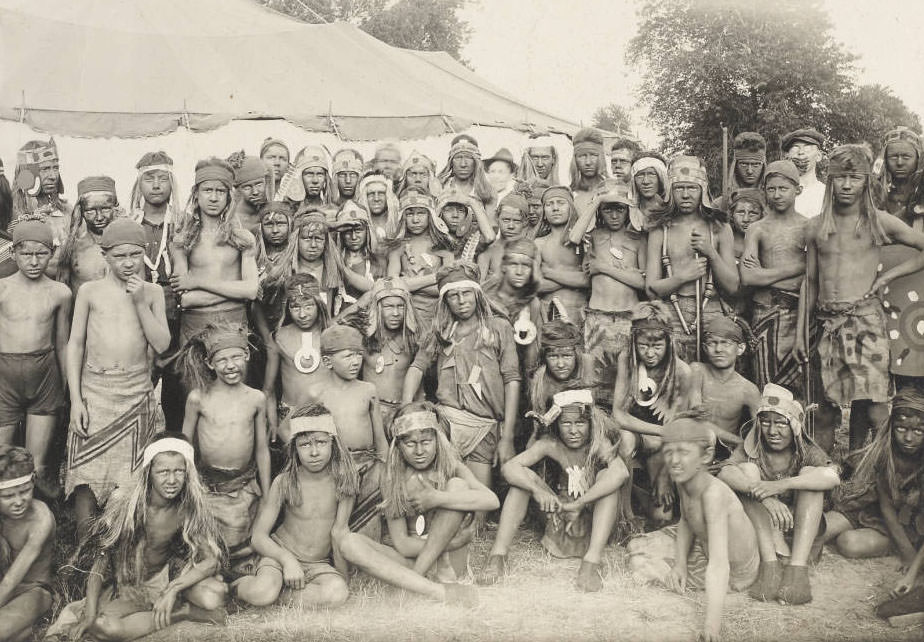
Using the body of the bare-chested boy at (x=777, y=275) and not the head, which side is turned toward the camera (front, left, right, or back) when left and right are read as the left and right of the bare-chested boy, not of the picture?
front

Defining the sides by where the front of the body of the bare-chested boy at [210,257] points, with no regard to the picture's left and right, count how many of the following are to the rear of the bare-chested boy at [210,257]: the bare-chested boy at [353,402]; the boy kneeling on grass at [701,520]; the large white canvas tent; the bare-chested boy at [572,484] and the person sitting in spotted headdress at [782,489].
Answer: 1

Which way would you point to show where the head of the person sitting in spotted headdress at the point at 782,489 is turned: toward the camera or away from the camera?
toward the camera

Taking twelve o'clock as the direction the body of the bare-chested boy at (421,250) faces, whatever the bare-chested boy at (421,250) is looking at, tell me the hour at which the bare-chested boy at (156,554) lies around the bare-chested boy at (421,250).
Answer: the bare-chested boy at (156,554) is roughly at 1 o'clock from the bare-chested boy at (421,250).

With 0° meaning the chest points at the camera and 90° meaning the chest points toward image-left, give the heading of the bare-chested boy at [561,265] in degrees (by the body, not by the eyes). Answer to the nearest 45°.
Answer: approximately 0°

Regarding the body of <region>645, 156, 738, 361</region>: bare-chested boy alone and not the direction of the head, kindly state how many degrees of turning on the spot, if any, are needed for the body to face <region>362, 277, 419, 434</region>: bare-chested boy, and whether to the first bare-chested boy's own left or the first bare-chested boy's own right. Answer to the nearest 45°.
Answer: approximately 45° to the first bare-chested boy's own right

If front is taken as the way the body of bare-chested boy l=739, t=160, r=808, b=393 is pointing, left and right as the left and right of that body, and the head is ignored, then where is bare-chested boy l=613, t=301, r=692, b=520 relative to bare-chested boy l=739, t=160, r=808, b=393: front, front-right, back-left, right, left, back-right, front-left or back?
front-right

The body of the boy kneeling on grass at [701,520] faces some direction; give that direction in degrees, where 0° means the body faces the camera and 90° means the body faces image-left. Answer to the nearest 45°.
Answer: approximately 45°

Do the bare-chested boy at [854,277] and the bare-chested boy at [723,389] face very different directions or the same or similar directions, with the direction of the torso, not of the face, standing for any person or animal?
same or similar directions

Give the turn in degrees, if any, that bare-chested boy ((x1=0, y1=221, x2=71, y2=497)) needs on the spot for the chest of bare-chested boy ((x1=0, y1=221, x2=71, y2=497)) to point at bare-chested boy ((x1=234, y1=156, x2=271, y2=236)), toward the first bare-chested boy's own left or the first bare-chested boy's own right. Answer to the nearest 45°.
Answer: approximately 135° to the first bare-chested boy's own left

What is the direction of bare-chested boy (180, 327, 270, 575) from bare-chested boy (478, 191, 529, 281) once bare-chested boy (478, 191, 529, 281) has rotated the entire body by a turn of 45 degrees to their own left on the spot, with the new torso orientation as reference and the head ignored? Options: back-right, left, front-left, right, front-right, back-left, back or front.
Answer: right

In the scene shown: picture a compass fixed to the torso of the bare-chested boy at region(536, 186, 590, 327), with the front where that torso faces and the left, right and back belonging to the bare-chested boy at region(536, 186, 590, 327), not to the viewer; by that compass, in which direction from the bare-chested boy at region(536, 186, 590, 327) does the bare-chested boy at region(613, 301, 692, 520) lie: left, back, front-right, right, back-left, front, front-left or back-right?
front-left

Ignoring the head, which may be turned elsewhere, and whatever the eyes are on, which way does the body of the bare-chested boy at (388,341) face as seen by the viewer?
toward the camera

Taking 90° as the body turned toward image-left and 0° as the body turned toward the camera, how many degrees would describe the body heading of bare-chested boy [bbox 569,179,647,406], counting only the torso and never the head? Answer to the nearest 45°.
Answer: approximately 0°

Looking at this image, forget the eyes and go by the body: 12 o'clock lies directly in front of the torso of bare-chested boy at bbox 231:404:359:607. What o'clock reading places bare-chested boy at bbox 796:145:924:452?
bare-chested boy at bbox 796:145:924:452 is roughly at 9 o'clock from bare-chested boy at bbox 231:404:359:607.
